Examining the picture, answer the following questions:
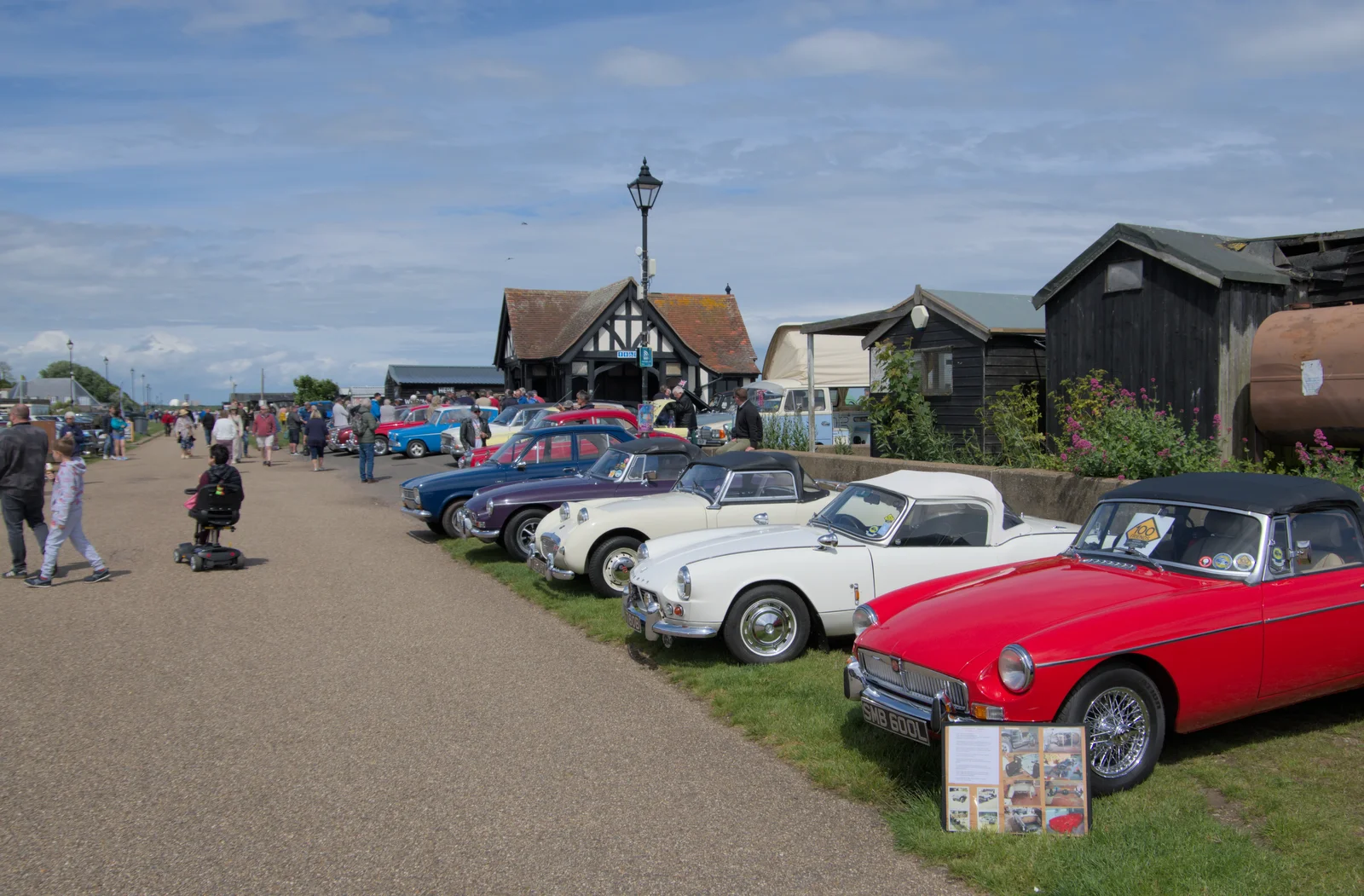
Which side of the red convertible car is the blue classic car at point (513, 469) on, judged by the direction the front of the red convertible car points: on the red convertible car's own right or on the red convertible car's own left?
on the red convertible car's own right

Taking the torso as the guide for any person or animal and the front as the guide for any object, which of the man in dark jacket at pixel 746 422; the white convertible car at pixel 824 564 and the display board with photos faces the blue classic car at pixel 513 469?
the man in dark jacket

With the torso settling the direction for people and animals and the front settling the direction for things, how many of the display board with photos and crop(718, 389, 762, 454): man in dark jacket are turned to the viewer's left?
1

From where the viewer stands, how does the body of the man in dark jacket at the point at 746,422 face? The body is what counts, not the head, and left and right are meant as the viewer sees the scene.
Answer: facing to the left of the viewer

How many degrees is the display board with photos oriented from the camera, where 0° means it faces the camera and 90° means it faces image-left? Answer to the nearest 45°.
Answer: approximately 0°

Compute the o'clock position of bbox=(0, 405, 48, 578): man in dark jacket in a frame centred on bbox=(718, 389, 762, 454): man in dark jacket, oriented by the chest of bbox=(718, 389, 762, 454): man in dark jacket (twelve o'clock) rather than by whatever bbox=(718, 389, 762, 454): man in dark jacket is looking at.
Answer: bbox=(0, 405, 48, 578): man in dark jacket is roughly at 11 o'clock from bbox=(718, 389, 762, 454): man in dark jacket.

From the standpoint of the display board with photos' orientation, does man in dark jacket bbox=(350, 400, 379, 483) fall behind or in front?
behind

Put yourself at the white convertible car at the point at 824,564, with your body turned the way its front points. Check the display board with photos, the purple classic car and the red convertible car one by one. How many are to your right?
1

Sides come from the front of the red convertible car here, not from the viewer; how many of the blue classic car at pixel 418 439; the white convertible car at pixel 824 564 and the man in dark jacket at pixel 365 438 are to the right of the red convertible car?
3

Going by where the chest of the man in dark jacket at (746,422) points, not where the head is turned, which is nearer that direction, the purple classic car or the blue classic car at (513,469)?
the blue classic car

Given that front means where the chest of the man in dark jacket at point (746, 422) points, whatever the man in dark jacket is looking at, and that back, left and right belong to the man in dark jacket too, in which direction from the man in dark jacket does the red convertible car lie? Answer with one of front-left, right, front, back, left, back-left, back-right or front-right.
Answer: left

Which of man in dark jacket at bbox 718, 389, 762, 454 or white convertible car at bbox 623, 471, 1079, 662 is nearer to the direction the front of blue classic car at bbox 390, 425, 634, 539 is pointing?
the white convertible car

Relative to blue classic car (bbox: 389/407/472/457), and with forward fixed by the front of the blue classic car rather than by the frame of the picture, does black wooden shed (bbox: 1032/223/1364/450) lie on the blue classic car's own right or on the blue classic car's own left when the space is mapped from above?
on the blue classic car's own left
